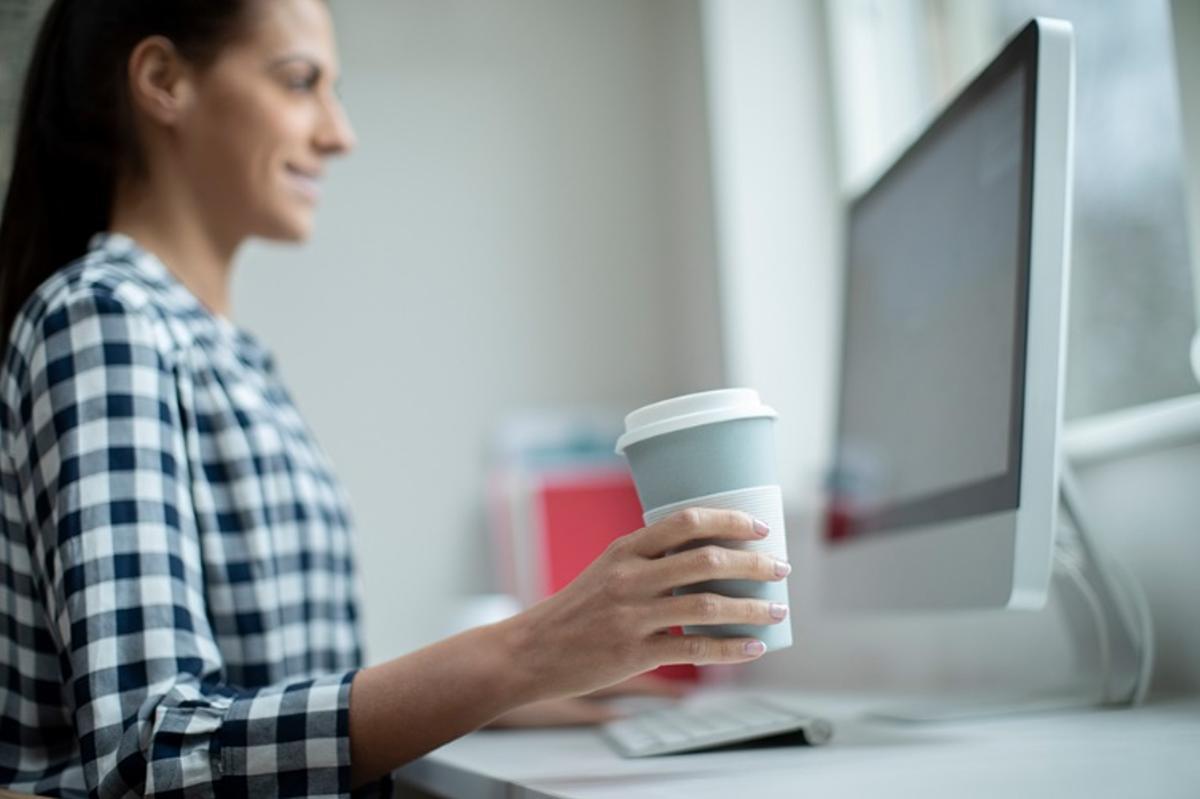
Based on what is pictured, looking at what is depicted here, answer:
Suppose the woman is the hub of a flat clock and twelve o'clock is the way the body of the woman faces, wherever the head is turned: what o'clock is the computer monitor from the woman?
The computer monitor is roughly at 12 o'clock from the woman.

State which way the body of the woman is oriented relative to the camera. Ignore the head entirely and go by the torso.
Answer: to the viewer's right

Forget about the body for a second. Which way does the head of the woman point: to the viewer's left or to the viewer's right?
to the viewer's right
